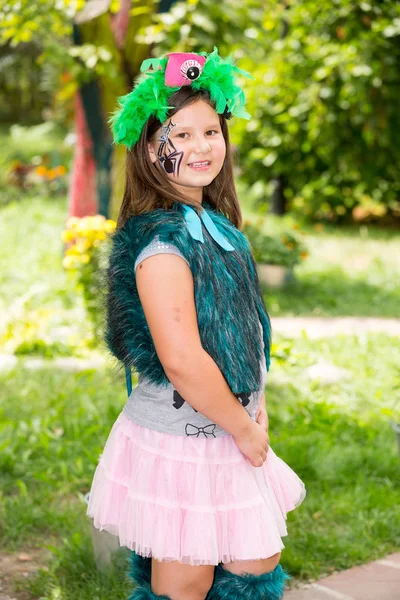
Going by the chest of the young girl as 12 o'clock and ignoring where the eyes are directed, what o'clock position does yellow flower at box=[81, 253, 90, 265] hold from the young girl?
The yellow flower is roughly at 7 o'clock from the young girl.

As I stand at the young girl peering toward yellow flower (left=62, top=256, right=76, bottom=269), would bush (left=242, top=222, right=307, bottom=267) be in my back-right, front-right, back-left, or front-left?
front-right

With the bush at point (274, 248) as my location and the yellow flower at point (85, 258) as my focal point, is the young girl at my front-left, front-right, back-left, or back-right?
front-left

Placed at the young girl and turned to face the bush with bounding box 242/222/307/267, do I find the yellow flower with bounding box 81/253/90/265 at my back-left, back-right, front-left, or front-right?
front-left

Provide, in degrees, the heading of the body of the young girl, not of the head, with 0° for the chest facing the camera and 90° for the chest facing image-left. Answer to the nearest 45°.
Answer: approximately 315°

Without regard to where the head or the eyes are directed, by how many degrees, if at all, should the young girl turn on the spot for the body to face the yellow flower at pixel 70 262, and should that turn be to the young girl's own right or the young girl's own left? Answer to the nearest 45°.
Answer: approximately 135° to the young girl's own left

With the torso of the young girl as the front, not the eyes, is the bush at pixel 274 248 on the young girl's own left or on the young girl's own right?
on the young girl's own left
